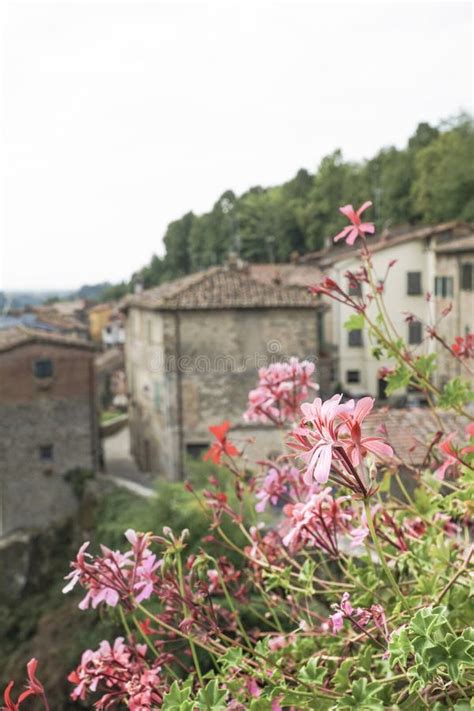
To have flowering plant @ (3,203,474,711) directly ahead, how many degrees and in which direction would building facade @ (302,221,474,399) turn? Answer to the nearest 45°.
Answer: approximately 45° to its left

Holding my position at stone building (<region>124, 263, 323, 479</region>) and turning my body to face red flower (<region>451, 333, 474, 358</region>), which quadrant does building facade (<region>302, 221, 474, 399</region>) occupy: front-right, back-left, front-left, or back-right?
back-left

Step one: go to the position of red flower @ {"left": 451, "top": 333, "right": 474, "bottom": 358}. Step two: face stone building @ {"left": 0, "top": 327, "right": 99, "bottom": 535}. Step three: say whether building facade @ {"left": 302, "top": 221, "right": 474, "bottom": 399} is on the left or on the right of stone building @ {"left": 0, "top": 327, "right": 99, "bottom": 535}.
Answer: right

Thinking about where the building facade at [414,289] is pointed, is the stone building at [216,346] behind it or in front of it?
in front

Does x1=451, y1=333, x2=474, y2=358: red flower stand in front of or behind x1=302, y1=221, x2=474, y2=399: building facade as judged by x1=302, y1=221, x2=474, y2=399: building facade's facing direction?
in front

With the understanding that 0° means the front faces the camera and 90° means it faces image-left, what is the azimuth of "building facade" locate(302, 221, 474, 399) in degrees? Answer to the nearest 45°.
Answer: approximately 45°
